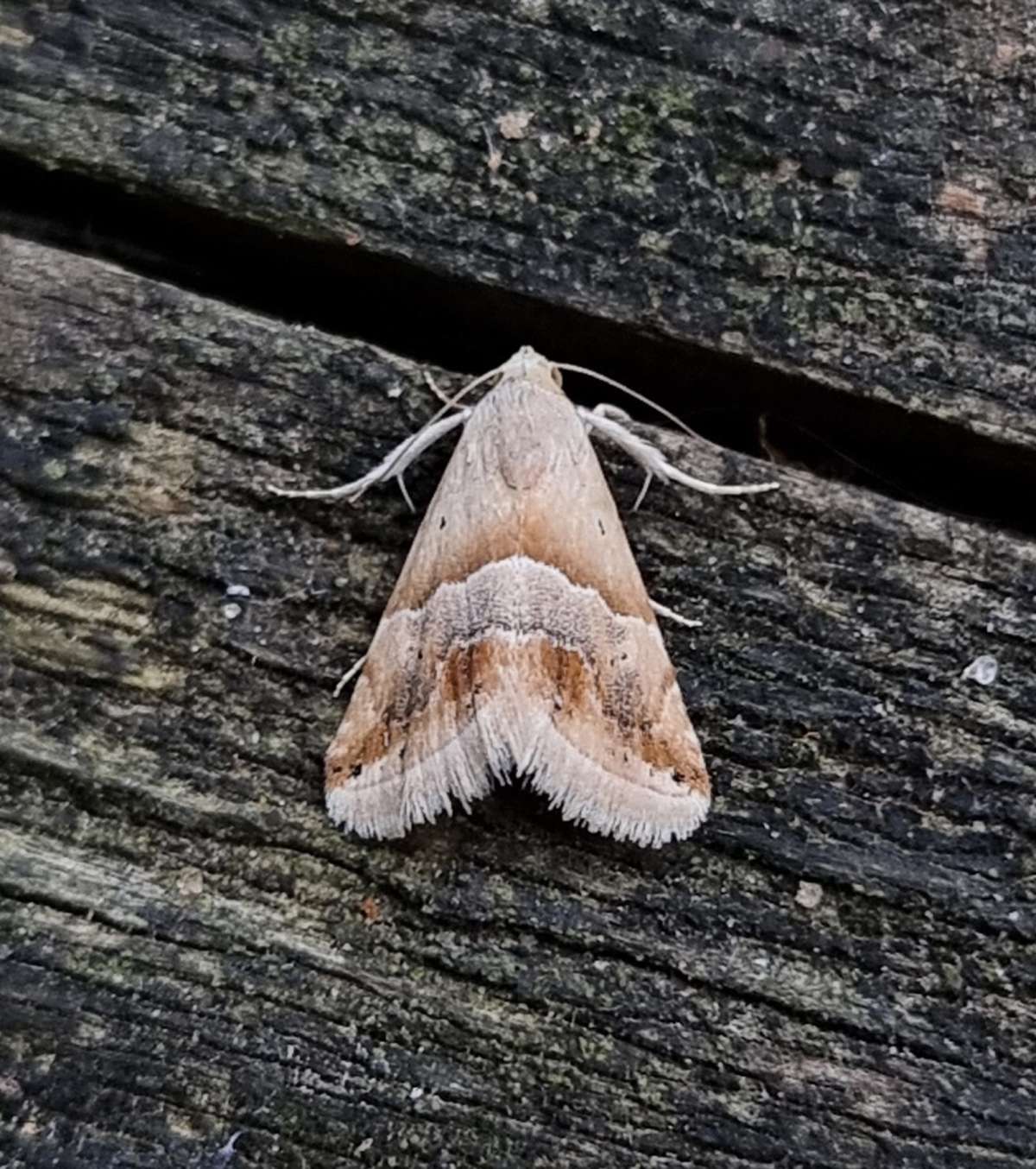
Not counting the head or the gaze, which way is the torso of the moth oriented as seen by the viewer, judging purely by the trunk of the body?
away from the camera
